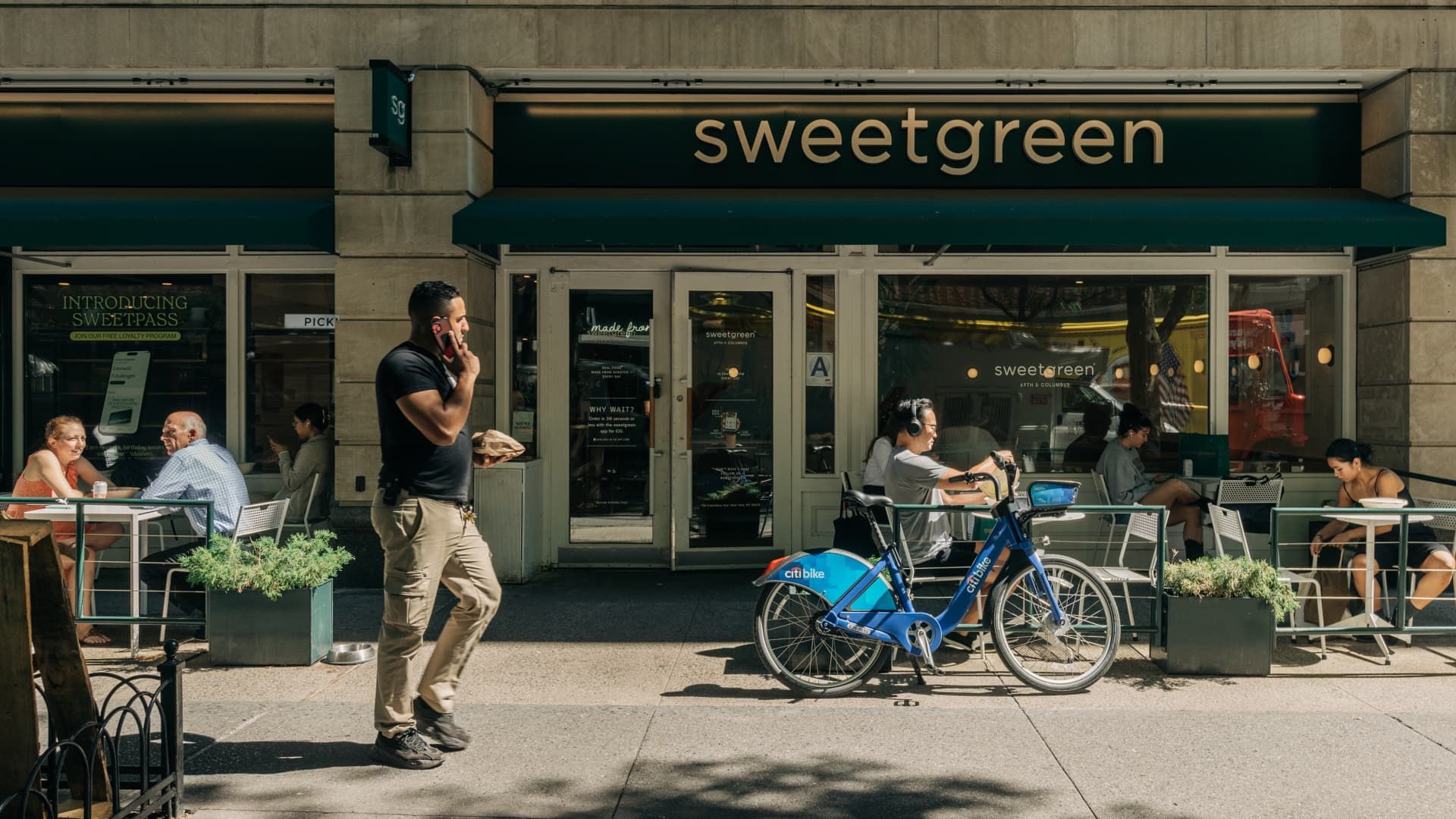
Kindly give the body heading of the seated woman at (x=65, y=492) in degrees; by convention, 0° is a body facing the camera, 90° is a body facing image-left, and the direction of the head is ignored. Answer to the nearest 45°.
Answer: approximately 315°

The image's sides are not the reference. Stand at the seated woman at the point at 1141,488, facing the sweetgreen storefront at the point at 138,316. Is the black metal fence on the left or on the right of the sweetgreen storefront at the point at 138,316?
left

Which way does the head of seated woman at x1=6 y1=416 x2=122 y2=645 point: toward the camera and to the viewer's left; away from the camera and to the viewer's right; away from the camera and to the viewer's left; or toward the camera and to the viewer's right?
toward the camera and to the viewer's right

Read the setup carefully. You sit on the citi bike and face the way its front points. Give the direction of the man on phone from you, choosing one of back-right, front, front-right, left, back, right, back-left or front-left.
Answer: back-right

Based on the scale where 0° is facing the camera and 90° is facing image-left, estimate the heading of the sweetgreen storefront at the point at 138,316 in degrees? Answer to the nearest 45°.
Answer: approximately 0°

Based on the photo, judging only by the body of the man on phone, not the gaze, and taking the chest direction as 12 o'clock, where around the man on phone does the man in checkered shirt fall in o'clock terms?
The man in checkered shirt is roughly at 8 o'clock from the man on phone.

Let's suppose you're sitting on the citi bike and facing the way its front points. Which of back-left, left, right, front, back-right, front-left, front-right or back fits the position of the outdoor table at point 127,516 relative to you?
back

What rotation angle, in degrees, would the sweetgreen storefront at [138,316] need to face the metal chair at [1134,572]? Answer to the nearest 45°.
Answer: approximately 45° to its left

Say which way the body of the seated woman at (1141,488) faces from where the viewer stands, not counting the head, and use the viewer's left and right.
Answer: facing to the right of the viewer

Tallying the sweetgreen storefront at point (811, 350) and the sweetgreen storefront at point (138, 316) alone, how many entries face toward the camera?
2

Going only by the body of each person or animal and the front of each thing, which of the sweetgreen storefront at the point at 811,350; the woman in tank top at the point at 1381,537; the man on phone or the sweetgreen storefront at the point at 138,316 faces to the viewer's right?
the man on phone

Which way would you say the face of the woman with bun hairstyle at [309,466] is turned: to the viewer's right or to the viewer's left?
to the viewer's left

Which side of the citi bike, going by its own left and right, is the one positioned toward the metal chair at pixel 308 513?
back

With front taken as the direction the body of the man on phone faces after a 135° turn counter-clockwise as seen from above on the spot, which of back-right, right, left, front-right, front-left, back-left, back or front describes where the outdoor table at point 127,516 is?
front
